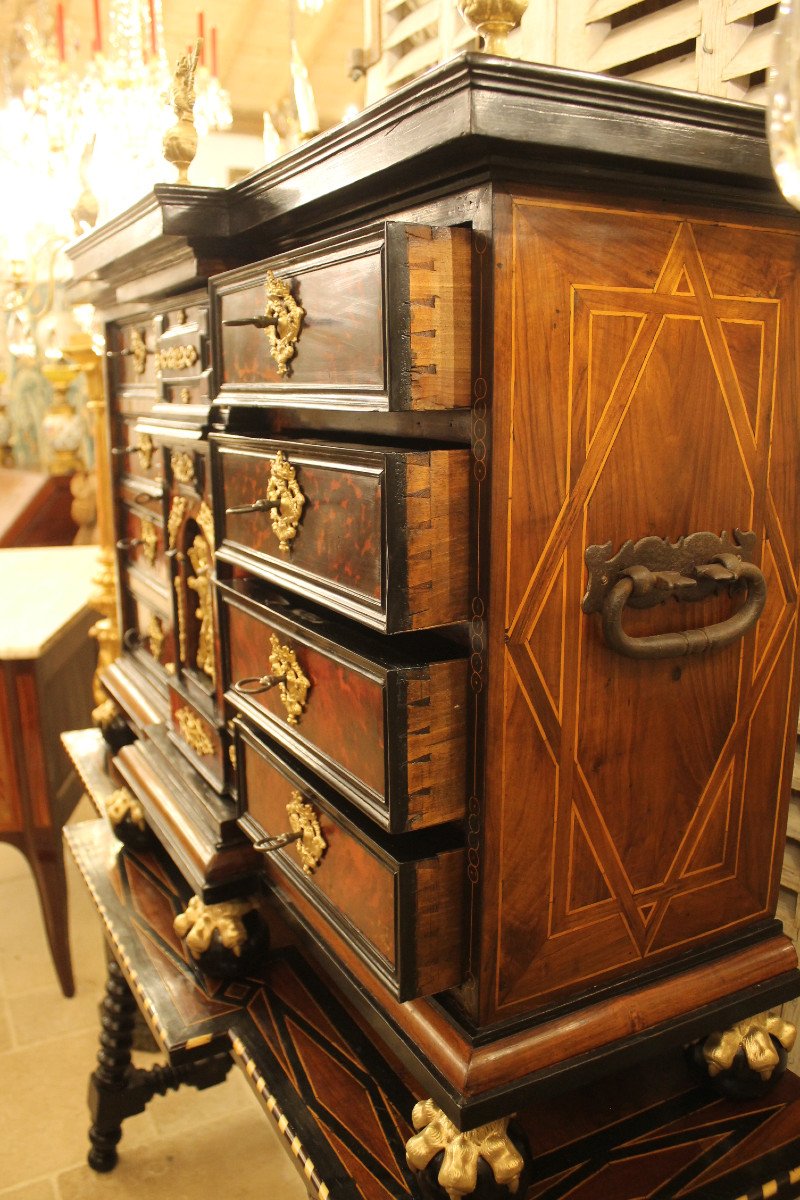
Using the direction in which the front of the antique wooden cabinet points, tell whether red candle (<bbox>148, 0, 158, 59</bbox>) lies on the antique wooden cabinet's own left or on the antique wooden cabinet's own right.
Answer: on the antique wooden cabinet's own right

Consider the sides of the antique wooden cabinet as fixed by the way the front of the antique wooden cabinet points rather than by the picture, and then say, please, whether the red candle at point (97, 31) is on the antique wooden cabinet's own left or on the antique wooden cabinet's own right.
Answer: on the antique wooden cabinet's own right

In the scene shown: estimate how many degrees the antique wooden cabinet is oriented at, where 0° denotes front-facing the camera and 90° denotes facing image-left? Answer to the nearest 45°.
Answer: approximately 45°
